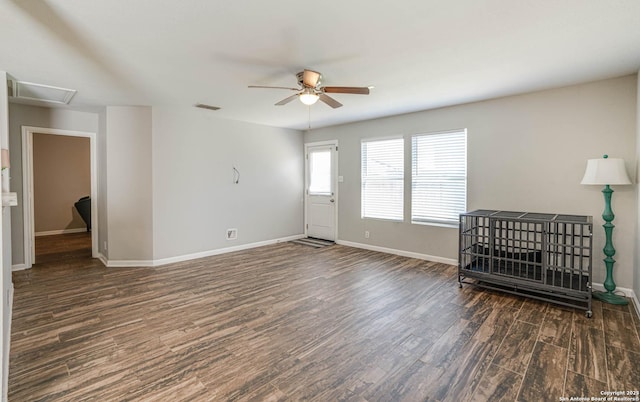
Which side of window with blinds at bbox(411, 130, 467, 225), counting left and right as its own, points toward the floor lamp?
left

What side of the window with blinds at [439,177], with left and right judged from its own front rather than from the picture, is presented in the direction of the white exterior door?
right

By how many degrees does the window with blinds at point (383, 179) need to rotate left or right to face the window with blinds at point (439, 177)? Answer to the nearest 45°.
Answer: approximately 90° to its left

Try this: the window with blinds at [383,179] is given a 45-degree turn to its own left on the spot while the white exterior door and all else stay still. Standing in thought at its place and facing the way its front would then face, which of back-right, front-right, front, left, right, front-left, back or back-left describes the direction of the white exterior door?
back-right

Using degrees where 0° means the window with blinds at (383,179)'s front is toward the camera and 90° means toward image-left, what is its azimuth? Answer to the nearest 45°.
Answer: approximately 45°

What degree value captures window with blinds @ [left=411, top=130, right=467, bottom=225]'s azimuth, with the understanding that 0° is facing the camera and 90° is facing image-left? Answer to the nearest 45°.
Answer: approximately 45°

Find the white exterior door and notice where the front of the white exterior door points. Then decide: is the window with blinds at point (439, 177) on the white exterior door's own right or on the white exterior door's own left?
on the white exterior door's own left

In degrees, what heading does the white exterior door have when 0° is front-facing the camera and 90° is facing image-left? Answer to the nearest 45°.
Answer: approximately 45°
